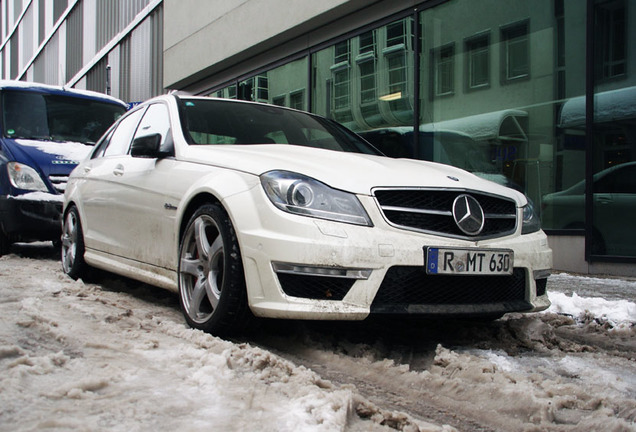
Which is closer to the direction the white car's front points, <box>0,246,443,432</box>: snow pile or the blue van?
the snow pile

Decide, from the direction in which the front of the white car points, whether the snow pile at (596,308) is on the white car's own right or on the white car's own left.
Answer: on the white car's own left

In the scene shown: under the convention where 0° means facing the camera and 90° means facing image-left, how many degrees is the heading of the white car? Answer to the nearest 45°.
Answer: approximately 315°

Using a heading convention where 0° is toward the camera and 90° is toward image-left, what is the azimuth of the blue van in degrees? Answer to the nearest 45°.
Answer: approximately 315°

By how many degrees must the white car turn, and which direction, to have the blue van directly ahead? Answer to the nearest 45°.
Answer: approximately 180°

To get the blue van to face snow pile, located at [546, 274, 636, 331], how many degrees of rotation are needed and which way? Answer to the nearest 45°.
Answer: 0° — it already faces it

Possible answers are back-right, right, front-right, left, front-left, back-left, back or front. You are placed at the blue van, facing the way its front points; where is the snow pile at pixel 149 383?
front-right

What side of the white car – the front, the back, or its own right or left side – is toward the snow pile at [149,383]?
right
